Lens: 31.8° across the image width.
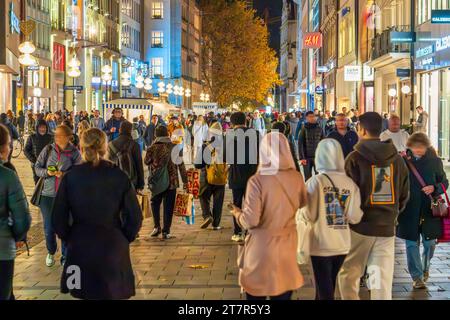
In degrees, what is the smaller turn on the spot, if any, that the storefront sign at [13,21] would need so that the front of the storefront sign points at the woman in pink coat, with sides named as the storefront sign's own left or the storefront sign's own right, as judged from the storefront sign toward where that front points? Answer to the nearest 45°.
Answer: approximately 45° to the storefront sign's own right

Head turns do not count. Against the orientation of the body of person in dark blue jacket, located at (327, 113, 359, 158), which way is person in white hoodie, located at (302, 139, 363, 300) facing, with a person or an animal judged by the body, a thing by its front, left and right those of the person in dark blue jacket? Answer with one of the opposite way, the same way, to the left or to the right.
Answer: the opposite way

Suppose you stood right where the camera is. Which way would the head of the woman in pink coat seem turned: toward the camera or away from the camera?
away from the camera

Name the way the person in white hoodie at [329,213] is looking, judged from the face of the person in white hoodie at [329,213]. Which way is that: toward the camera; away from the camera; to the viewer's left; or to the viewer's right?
away from the camera

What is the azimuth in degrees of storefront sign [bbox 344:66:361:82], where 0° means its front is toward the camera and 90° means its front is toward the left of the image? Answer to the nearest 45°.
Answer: approximately 0°

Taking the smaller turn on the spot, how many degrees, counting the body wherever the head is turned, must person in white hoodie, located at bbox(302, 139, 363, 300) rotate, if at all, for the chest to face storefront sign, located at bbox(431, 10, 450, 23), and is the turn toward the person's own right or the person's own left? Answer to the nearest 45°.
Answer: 0° — they already face it

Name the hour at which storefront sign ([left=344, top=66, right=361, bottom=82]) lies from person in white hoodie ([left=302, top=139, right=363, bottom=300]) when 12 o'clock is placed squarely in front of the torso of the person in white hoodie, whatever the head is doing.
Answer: The storefront sign is roughly at 12 o'clock from the person in white hoodie.

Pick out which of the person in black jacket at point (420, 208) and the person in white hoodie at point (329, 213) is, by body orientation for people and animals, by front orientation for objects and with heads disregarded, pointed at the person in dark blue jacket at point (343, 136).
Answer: the person in white hoodie

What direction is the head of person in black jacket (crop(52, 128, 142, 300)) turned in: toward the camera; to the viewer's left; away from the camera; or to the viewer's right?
away from the camera

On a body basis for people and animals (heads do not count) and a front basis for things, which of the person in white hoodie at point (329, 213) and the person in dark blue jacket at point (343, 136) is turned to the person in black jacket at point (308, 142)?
the person in white hoodie
